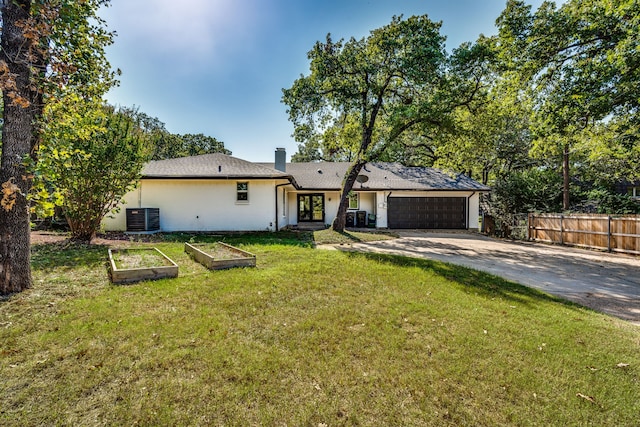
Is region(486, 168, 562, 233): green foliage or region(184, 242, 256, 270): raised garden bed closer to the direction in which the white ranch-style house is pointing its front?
the raised garden bed

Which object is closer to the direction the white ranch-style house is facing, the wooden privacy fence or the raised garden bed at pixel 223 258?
the raised garden bed

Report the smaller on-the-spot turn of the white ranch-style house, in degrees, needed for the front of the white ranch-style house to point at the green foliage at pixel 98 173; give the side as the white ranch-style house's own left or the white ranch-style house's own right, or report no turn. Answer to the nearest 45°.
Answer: approximately 45° to the white ranch-style house's own right

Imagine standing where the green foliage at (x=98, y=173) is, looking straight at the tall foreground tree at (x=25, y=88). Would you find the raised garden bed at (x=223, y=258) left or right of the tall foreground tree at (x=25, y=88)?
left

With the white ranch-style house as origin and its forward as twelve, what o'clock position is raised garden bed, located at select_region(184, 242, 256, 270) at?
The raised garden bed is roughly at 12 o'clock from the white ranch-style house.

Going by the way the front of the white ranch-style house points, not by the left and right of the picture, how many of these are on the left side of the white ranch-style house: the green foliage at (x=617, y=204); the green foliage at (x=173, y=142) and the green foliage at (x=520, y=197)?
2

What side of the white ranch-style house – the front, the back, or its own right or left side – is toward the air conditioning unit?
right

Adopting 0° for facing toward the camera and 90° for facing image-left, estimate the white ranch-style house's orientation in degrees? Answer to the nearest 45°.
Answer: approximately 0°

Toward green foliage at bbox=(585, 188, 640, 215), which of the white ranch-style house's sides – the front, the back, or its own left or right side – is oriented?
left

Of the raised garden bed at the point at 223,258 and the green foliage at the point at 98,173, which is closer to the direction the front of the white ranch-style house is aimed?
the raised garden bed

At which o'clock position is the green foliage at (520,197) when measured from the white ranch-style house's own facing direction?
The green foliage is roughly at 9 o'clock from the white ranch-style house.

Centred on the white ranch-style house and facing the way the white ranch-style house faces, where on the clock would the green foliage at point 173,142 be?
The green foliage is roughly at 5 o'clock from the white ranch-style house.
